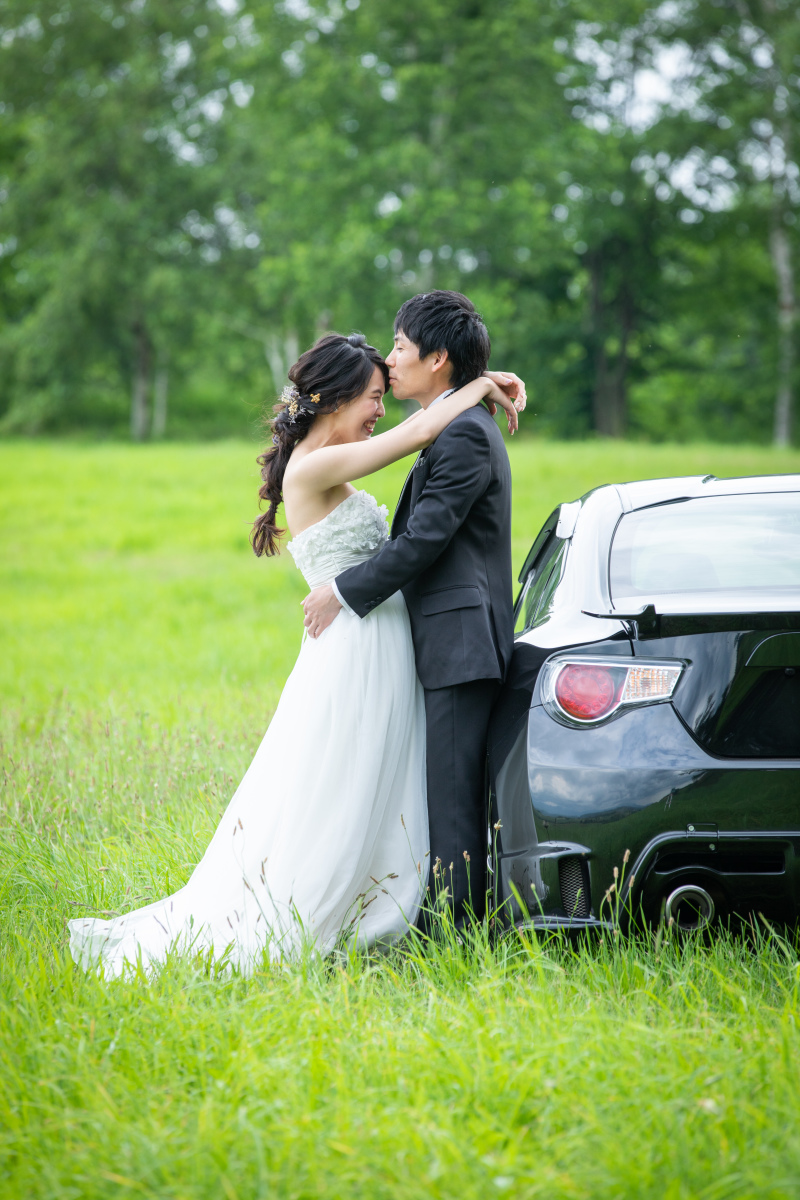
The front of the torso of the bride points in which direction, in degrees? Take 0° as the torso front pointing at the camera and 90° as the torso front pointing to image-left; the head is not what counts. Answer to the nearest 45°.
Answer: approximately 270°

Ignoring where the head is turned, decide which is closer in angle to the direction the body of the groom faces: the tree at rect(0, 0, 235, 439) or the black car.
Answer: the tree

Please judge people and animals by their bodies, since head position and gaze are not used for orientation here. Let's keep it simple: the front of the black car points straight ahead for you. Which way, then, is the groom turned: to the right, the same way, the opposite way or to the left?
to the left

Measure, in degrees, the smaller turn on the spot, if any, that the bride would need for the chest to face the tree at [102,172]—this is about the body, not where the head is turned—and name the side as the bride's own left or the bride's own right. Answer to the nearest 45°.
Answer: approximately 90° to the bride's own left

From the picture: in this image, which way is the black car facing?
away from the camera

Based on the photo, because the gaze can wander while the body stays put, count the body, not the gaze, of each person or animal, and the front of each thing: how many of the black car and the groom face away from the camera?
1

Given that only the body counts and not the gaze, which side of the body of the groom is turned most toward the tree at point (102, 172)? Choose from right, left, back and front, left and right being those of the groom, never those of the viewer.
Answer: right

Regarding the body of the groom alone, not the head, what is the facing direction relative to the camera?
to the viewer's left

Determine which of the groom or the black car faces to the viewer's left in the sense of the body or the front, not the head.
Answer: the groom

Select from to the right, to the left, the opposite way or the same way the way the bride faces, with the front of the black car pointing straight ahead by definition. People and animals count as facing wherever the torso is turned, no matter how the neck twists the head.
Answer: to the right

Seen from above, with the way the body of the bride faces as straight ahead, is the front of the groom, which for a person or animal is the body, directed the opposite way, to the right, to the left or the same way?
the opposite way
